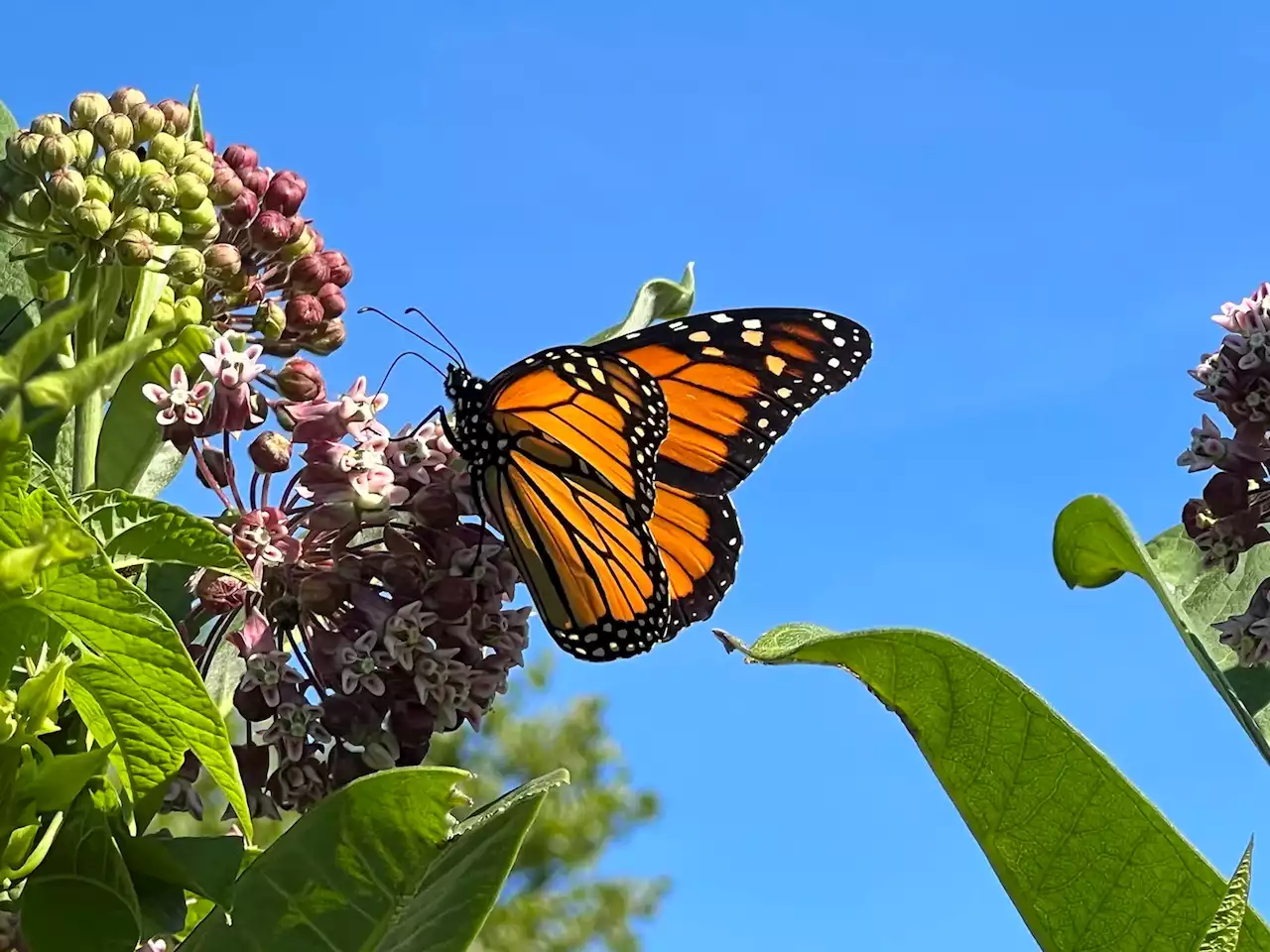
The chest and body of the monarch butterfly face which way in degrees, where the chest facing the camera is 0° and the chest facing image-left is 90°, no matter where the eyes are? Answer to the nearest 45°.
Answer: approximately 90°
